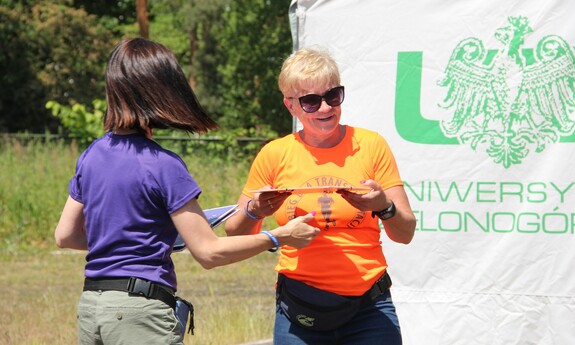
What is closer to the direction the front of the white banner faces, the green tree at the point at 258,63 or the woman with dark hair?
the woman with dark hair

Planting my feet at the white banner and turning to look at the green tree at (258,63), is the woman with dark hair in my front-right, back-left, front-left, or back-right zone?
back-left

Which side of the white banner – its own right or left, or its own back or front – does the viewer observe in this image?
front

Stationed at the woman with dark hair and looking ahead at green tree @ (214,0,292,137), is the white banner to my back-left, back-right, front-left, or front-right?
front-right

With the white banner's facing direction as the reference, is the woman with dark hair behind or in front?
in front

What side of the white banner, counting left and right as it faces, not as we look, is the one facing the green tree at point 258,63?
back

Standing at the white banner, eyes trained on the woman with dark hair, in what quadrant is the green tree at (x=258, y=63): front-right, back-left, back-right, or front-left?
back-right
